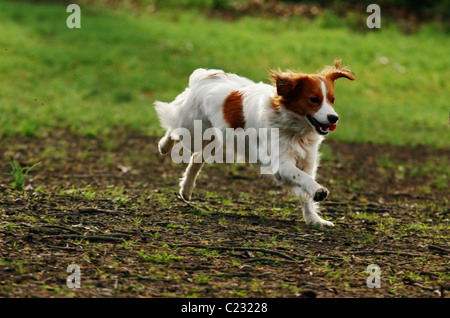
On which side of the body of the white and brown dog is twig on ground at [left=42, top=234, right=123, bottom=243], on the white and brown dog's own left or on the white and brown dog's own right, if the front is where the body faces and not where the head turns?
on the white and brown dog's own right

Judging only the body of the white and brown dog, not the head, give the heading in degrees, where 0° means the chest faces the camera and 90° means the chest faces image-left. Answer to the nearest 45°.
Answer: approximately 315°
